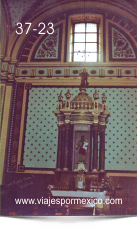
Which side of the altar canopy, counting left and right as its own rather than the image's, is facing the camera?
front

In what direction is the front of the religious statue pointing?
toward the camera
